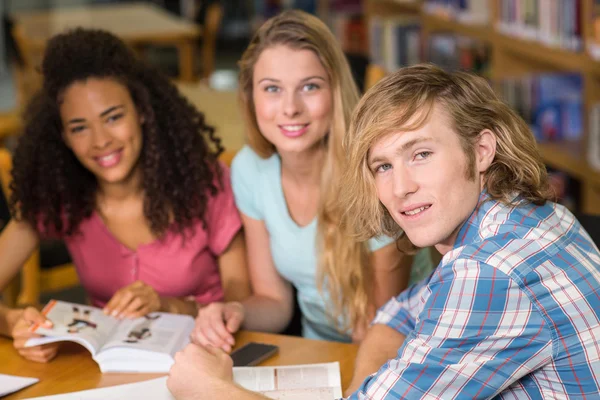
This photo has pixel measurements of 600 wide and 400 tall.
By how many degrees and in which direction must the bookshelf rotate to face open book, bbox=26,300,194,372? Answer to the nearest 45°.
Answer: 0° — it already faces it

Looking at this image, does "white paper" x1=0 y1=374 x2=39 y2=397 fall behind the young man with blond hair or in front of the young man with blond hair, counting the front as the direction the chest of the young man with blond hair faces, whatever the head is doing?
in front

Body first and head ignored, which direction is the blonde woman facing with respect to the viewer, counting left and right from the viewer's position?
facing the viewer

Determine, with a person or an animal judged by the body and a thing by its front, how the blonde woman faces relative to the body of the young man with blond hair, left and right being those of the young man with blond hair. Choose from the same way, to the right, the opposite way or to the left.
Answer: to the left

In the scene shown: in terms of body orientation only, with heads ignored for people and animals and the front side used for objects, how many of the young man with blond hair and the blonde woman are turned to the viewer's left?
1

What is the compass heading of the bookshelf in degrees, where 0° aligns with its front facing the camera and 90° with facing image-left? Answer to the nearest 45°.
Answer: approximately 45°

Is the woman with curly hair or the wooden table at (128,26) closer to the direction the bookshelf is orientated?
the woman with curly hair

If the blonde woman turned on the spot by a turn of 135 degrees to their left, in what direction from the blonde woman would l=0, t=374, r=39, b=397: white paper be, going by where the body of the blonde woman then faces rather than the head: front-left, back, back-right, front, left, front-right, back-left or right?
back

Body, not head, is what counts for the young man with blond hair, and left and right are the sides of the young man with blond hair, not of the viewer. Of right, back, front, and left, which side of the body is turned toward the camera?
left

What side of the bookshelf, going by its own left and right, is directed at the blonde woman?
front

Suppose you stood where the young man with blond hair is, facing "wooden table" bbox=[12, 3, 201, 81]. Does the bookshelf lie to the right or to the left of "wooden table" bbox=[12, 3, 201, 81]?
right

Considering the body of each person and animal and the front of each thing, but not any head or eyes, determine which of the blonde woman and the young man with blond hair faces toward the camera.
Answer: the blonde woman

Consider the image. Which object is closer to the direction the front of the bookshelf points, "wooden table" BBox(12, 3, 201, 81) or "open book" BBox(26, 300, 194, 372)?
the open book

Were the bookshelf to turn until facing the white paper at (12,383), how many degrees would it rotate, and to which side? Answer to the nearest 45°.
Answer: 0° — it already faces it

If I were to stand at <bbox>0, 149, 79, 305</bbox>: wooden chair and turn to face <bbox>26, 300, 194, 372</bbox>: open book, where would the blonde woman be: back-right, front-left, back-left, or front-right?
front-left

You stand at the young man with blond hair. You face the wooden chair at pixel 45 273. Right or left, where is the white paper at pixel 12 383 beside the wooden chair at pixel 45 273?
left

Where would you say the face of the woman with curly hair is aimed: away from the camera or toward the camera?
toward the camera

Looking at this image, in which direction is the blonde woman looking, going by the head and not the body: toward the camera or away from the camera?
toward the camera
